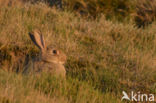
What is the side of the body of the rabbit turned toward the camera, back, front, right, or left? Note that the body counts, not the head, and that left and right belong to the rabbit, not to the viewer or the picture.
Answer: right
